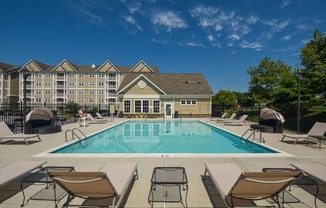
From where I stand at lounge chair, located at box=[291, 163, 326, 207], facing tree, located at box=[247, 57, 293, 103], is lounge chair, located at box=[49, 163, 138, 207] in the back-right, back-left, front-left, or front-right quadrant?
back-left

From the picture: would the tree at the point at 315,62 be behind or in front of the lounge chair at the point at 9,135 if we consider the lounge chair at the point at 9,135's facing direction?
in front

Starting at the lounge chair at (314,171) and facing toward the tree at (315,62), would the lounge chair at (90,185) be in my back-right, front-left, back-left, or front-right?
back-left

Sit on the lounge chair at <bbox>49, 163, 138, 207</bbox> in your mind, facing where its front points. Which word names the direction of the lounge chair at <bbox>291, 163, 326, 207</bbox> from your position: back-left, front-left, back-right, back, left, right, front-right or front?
front-right

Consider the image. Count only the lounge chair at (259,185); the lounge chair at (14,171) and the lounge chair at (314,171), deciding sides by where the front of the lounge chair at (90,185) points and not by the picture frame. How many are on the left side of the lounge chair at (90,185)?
1

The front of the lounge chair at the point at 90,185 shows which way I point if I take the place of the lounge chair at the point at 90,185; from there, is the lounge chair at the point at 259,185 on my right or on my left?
on my right

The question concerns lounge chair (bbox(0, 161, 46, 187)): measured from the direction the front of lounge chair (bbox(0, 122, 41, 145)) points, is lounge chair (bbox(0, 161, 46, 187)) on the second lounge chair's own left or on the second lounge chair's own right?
on the second lounge chair's own right

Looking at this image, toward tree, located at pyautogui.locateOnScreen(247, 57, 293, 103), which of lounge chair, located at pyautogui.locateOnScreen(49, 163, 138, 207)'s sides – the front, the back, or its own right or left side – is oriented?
front

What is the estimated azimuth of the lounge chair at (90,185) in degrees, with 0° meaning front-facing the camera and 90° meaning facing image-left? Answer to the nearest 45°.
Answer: approximately 225°

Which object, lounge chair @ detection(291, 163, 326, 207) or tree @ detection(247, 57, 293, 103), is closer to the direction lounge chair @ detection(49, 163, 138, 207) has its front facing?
the tree

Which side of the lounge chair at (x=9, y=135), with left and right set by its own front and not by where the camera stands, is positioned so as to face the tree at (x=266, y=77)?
front

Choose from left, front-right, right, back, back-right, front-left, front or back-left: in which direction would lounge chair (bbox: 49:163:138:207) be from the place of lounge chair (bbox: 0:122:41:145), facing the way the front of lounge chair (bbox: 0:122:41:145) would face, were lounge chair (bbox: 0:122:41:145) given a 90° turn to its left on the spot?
back

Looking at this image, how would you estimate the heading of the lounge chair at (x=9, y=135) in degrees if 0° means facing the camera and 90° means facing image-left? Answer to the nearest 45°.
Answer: approximately 270°
